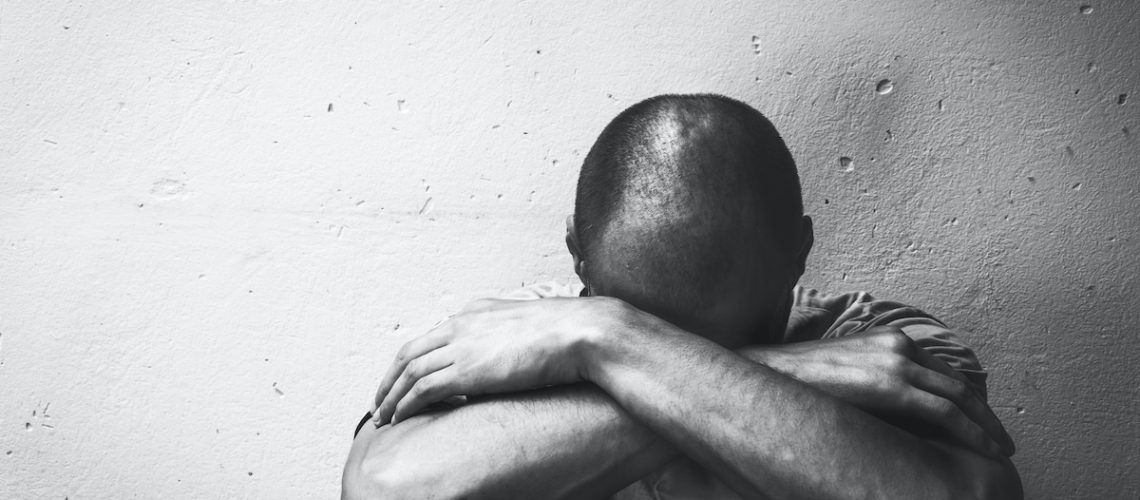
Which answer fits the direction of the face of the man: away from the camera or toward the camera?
toward the camera

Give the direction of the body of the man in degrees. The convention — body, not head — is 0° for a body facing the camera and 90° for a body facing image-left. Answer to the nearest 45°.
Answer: approximately 0°
